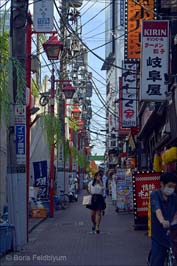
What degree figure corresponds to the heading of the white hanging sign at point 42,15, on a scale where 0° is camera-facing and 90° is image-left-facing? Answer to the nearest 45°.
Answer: approximately 0°

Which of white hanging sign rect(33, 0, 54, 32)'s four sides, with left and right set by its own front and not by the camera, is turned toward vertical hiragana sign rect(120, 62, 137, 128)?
back

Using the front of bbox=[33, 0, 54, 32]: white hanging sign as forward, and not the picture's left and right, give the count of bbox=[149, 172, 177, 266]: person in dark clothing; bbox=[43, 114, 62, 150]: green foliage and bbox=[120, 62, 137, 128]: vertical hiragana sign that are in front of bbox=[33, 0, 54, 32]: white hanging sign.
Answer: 1

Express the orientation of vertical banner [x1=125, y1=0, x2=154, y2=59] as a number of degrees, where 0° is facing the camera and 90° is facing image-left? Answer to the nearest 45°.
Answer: approximately 0°

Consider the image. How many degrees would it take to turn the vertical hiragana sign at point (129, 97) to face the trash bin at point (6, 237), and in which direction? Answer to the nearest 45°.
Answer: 0° — it already faces it
